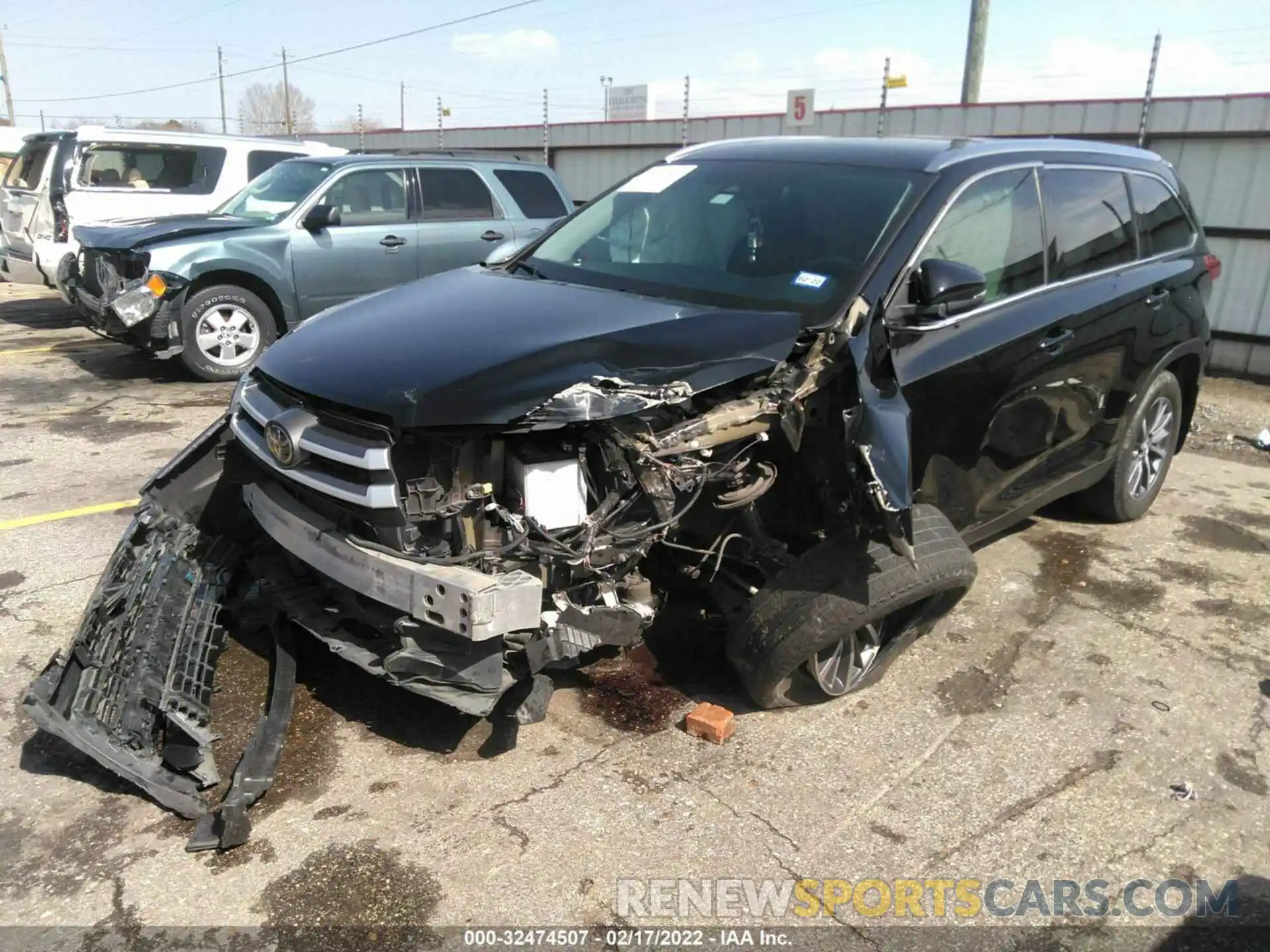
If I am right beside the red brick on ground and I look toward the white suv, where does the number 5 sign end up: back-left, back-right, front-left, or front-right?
front-right

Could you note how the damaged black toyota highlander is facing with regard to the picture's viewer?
facing the viewer and to the left of the viewer

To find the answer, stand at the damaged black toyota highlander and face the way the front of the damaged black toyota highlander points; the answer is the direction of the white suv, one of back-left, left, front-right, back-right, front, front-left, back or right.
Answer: right

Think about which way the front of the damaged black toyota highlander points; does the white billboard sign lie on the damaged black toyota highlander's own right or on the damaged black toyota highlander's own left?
on the damaged black toyota highlander's own right

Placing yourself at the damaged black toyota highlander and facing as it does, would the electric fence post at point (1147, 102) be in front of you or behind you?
behind

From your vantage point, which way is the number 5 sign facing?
toward the camera

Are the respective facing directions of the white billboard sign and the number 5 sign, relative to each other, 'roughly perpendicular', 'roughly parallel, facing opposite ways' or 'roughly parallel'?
roughly parallel

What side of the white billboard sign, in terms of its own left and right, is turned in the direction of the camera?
front

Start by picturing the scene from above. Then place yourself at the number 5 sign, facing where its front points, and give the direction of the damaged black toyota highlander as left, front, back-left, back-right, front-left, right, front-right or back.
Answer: front

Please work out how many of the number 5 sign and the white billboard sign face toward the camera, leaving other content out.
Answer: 2

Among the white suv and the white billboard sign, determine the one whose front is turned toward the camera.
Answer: the white billboard sign

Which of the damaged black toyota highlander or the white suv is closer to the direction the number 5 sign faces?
the damaged black toyota highlander

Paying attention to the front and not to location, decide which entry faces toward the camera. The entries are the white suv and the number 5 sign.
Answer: the number 5 sign

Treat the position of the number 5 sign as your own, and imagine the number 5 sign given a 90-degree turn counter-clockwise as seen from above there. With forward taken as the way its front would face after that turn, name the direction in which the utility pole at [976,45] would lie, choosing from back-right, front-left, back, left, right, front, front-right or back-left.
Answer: front-left

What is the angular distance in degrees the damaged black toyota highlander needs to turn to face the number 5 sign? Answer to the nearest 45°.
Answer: approximately 135° to its right
